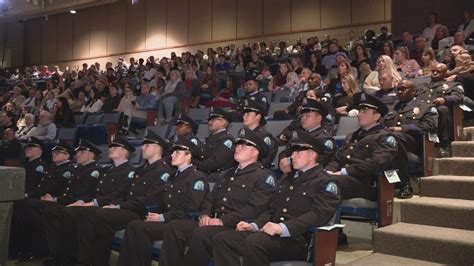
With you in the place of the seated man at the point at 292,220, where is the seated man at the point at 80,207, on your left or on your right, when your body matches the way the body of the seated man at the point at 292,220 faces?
on your right

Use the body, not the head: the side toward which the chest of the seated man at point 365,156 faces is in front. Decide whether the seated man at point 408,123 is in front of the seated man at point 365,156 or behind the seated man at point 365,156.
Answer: behind

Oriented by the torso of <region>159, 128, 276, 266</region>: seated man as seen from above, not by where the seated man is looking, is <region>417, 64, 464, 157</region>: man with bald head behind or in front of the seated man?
behind

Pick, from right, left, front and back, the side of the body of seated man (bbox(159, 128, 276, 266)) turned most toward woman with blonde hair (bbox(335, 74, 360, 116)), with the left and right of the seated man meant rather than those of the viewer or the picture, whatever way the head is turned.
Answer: back

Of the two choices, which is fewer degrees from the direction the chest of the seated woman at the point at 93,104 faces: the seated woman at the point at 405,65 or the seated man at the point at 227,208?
the seated man

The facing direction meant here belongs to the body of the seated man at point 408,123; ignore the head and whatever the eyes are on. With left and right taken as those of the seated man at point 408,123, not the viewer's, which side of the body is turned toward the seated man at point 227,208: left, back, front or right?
front

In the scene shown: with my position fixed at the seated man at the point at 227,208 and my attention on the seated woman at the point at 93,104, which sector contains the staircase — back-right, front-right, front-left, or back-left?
back-right

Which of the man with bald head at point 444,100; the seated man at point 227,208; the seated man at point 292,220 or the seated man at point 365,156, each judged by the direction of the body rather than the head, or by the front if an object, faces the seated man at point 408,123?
the man with bald head

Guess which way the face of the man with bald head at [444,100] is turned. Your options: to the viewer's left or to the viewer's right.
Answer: to the viewer's left
